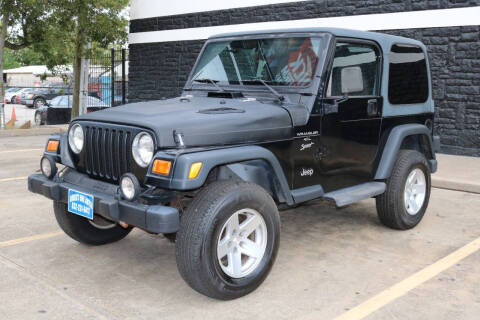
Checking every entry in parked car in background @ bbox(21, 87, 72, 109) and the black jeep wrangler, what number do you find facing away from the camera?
0

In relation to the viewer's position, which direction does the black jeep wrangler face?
facing the viewer and to the left of the viewer

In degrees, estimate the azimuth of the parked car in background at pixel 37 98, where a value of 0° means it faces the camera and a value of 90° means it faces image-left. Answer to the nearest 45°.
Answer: approximately 45°

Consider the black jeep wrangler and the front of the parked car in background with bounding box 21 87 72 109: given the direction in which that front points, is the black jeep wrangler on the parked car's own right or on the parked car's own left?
on the parked car's own left

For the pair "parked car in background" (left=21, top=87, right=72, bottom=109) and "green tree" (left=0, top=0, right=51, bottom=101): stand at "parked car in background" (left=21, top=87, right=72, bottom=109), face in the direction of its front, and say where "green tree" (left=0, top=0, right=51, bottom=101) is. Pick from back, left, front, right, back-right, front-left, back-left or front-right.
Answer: front-left

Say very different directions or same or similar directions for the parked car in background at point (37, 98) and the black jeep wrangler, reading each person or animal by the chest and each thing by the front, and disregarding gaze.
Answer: same or similar directions

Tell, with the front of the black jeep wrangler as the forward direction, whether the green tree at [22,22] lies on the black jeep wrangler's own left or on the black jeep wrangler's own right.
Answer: on the black jeep wrangler's own right

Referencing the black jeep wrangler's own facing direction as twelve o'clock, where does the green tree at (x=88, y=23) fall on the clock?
The green tree is roughly at 4 o'clock from the black jeep wrangler.

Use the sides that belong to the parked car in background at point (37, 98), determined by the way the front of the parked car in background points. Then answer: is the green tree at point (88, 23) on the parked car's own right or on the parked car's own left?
on the parked car's own left

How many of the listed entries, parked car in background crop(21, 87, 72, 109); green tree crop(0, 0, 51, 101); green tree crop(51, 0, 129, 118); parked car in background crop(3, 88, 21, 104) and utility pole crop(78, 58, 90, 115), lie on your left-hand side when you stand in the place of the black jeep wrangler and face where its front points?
0

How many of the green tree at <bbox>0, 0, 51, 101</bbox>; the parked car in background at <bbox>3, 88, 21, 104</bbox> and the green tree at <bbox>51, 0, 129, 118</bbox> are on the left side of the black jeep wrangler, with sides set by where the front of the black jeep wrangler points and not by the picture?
0
